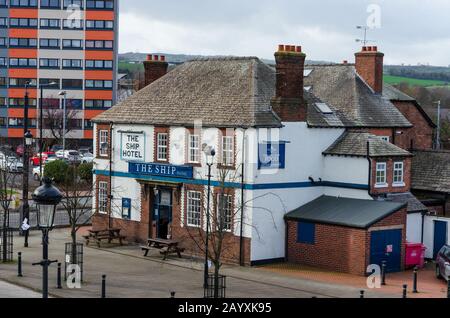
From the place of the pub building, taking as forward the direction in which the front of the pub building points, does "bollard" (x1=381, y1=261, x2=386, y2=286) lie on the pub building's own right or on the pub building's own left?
on the pub building's own left

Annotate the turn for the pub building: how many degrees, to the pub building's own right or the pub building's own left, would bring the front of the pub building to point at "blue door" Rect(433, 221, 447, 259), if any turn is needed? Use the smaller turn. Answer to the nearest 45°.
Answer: approximately 135° to the pub building's own left

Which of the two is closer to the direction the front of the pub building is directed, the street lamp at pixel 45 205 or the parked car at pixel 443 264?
the street lamp

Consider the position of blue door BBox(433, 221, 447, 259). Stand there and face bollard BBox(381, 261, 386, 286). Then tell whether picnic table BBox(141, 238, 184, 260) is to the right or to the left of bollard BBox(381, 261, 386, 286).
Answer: right

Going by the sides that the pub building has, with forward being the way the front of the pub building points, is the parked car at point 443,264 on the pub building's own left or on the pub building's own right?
on the pub building's own left

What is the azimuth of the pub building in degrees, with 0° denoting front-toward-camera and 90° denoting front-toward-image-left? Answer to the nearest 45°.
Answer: approximately 45°
